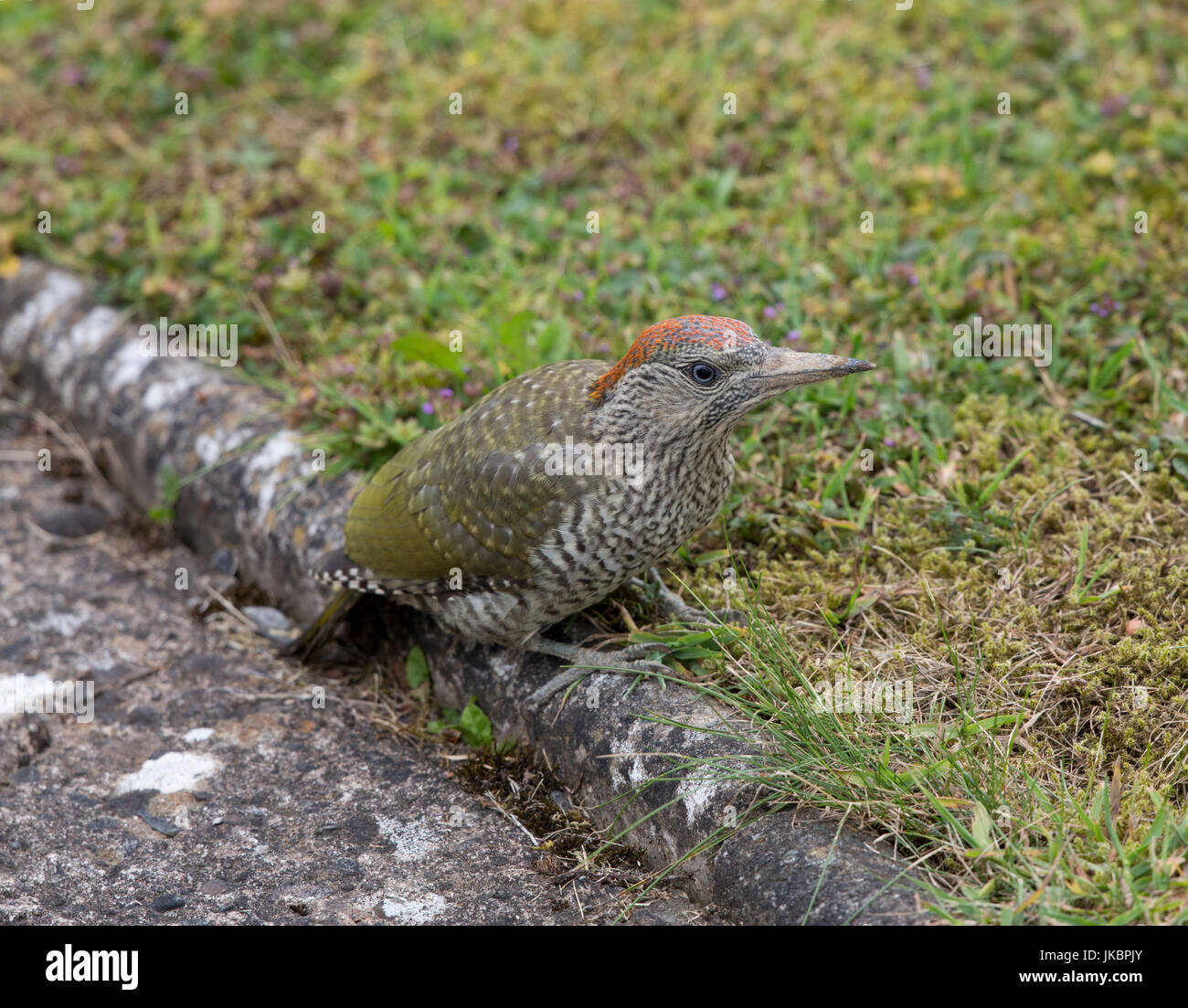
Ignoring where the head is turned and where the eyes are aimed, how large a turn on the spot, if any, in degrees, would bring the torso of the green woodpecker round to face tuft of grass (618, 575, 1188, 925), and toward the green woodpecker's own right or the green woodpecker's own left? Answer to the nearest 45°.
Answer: approximately 45° to the green woodpecker's own right

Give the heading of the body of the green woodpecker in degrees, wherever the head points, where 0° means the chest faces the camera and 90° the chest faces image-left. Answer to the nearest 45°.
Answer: approximately 270°
